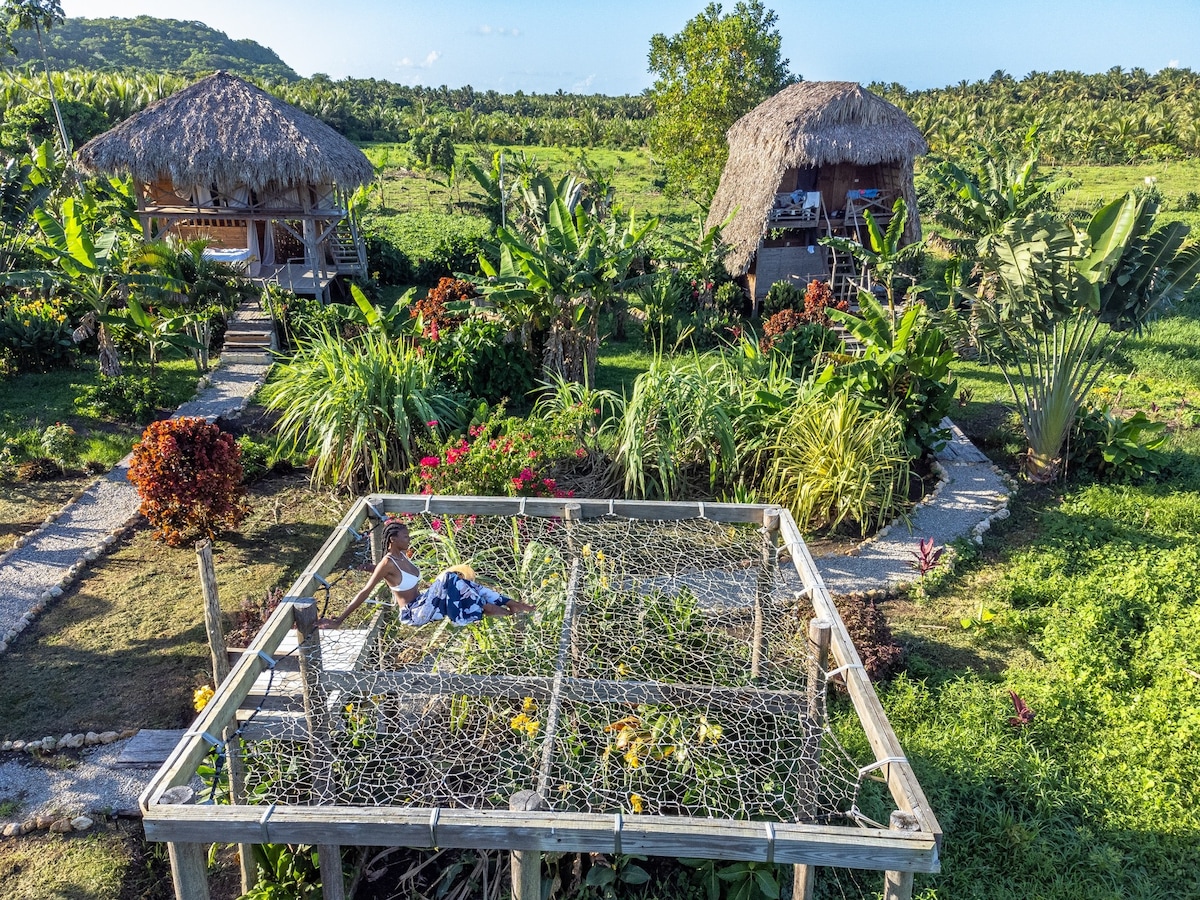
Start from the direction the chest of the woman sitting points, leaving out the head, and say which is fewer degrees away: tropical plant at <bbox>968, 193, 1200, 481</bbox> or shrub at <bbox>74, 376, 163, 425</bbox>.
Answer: the tropical plant

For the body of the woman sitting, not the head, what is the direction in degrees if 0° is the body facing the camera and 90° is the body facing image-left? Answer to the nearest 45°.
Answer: approximately 270°

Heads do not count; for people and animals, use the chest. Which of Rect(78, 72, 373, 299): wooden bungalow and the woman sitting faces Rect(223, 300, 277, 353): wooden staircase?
the wooden bungalow

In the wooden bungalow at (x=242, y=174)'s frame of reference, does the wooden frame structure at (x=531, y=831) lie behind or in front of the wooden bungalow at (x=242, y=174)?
in front

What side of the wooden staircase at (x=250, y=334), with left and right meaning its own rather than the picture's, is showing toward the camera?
front

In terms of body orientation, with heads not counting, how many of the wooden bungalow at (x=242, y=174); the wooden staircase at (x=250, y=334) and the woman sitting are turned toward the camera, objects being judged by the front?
2

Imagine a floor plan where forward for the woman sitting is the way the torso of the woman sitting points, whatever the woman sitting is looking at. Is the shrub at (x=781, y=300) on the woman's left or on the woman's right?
on the woman's left

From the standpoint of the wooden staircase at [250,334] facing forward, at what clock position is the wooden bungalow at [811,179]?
The wooden bungalow is roughly at 9 o'clock from the wooden staircase.

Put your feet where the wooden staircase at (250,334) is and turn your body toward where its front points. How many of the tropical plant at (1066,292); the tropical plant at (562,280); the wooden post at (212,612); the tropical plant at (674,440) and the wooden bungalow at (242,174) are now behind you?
1

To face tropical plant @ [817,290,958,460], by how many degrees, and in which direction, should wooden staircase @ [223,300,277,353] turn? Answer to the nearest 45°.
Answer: approximately 45° to its left

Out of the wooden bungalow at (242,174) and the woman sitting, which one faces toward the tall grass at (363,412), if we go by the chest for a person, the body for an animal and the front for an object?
the wooden bungalow

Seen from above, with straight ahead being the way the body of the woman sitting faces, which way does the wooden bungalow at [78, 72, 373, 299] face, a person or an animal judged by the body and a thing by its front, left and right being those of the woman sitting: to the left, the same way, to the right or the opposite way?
to the right

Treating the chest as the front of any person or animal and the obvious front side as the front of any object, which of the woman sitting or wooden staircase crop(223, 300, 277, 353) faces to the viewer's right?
the woman sitting

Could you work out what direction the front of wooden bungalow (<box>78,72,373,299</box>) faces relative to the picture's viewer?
facing the viewer

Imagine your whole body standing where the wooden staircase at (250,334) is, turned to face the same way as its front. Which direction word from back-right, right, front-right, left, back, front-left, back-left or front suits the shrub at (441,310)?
front-left

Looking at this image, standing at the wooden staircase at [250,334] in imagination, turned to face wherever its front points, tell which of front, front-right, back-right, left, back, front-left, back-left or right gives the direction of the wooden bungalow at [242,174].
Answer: back
